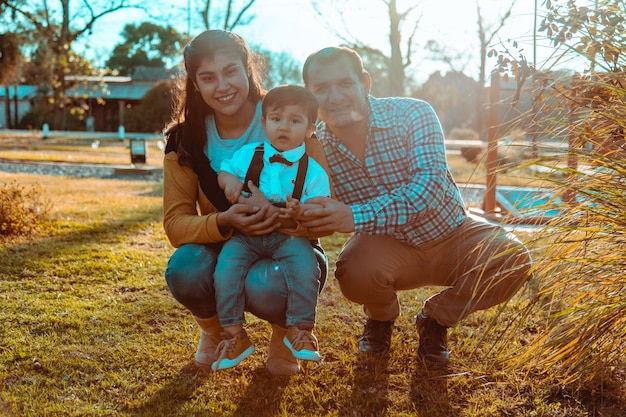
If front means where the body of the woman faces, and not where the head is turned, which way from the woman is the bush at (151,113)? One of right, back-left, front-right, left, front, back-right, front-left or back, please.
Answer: back

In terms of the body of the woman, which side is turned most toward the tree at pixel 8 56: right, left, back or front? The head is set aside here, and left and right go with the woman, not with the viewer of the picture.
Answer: back

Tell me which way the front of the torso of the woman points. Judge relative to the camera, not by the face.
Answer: toward the camera

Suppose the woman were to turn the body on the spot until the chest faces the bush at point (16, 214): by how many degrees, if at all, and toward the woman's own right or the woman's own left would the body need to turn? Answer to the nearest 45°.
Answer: approximately 135° to the woman's own right

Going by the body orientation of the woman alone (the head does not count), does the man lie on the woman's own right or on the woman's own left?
on the woman's own left
